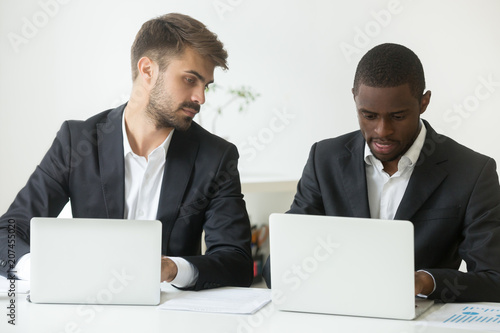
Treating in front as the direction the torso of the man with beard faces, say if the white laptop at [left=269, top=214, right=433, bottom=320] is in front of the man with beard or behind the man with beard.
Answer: in front

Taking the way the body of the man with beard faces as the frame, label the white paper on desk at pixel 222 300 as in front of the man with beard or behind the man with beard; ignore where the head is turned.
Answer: in front

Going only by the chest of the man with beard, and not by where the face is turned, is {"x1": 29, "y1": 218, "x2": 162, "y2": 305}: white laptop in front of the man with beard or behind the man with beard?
in front

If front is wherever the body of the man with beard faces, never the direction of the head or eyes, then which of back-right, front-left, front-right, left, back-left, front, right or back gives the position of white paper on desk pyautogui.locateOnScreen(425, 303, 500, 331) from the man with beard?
front-left

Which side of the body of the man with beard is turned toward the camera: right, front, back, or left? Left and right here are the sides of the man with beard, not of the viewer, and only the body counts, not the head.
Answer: front

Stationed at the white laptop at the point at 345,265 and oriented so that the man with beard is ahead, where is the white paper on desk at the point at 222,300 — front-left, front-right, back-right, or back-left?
front-left
